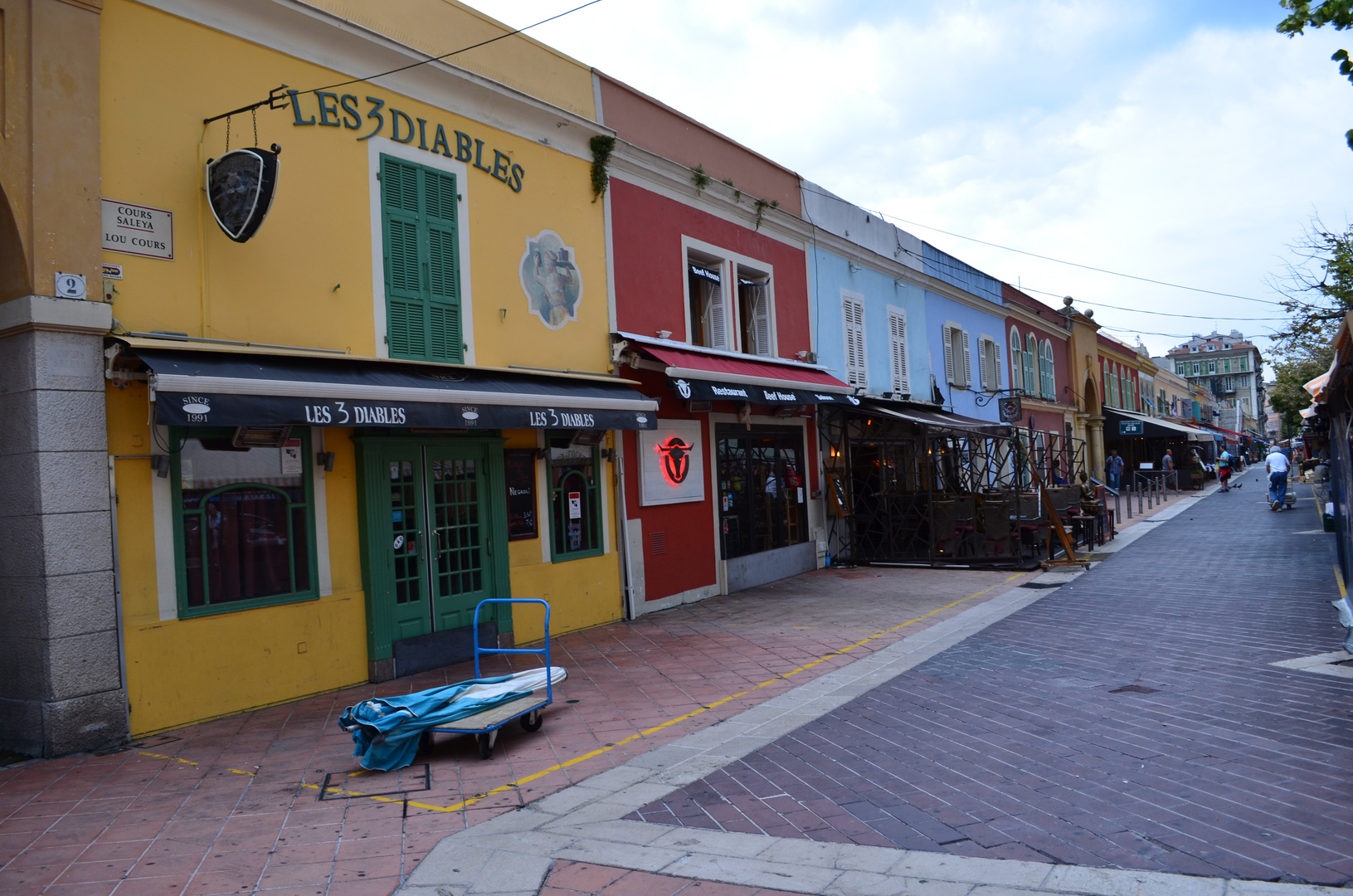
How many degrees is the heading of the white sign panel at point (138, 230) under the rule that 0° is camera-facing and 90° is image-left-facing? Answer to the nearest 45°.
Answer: approximately 315°

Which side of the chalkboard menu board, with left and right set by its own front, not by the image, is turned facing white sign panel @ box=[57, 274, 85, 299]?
right

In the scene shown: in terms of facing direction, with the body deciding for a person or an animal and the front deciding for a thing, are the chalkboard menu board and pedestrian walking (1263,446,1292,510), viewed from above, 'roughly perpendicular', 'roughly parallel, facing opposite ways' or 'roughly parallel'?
roughly perpendicular

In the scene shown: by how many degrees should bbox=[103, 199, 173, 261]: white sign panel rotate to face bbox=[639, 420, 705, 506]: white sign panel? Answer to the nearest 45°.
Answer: approximately 90° to its left

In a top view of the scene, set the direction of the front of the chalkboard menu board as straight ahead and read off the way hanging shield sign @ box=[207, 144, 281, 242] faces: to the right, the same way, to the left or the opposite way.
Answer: to the right

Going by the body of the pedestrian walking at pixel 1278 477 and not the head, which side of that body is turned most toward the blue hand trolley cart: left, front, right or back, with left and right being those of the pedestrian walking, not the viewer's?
back

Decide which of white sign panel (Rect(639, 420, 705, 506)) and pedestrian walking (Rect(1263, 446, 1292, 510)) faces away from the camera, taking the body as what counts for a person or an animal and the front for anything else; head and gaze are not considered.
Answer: the pedestrian walking

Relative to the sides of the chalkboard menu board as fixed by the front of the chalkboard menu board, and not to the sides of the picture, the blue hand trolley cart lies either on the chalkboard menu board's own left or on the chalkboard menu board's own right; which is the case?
on the chalkboard menu board's own right

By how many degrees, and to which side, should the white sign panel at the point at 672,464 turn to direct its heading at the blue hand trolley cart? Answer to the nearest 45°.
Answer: approximately 45° to its right

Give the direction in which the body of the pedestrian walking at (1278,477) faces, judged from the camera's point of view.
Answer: away from the camera
